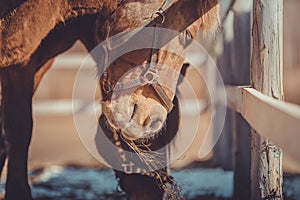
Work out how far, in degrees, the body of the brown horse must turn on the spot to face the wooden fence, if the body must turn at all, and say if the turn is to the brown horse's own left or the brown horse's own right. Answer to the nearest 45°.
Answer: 0° — it already faces it

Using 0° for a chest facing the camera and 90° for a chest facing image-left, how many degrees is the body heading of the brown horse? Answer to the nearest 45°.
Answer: approximately 315°

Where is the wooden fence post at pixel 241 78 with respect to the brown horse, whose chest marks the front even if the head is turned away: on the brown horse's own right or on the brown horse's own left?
on the brown horse's own left
